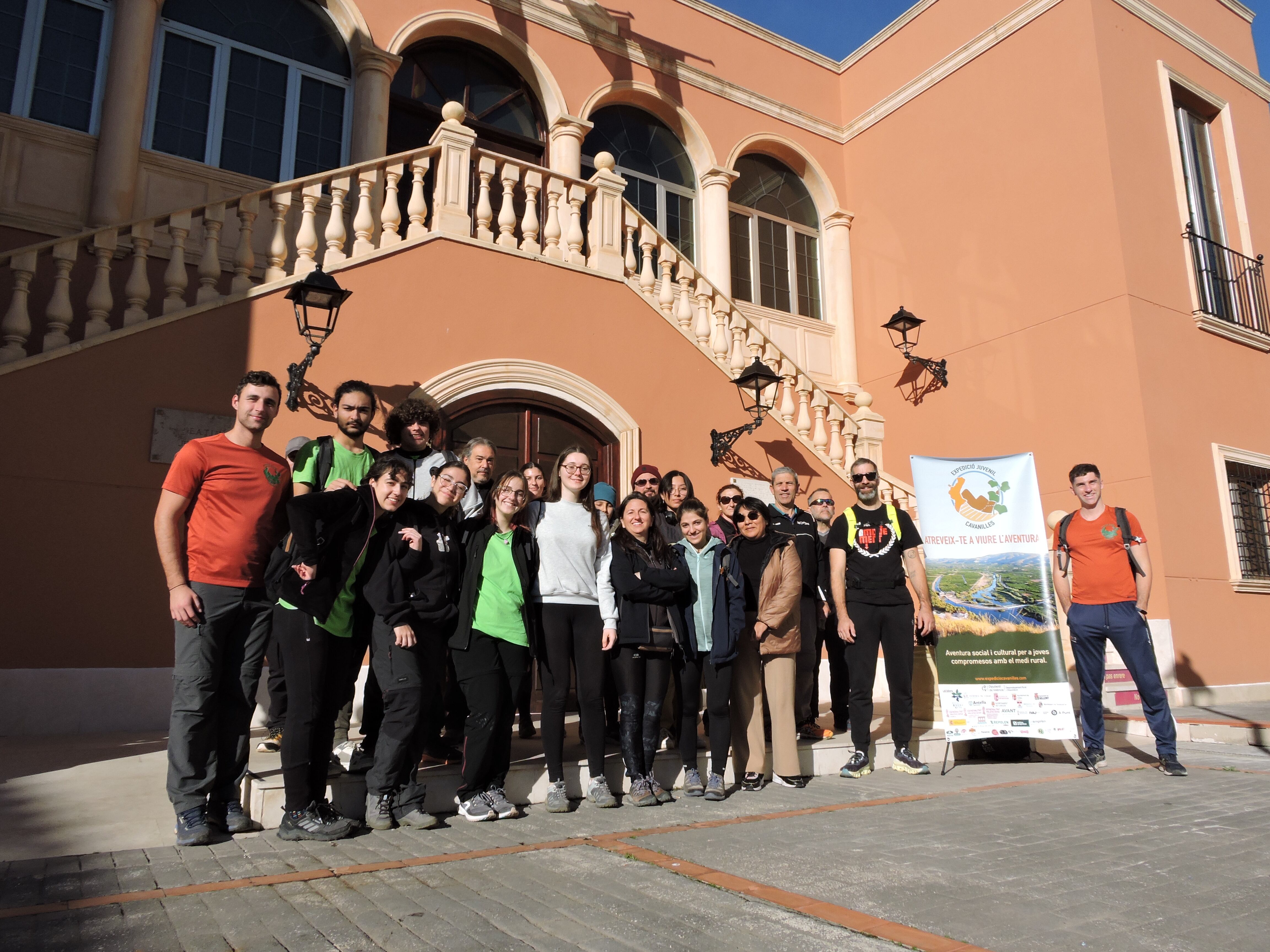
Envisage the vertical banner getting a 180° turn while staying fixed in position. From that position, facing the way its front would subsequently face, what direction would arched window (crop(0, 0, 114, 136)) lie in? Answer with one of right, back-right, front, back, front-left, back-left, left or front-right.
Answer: left

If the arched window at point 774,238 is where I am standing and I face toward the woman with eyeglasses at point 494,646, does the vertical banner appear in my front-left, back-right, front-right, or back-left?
front-left

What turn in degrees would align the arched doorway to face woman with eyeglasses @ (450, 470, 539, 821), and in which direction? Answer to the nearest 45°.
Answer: approximately 45° to its right

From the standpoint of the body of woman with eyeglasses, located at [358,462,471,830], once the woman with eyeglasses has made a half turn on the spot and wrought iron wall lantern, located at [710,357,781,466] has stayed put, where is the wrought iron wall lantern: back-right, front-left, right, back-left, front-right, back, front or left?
right

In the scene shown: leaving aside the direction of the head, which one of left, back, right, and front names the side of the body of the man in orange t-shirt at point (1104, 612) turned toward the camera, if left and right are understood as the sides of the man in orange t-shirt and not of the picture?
front

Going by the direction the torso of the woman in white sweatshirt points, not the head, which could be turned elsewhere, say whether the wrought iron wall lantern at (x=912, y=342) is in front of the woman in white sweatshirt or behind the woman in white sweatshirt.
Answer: behind

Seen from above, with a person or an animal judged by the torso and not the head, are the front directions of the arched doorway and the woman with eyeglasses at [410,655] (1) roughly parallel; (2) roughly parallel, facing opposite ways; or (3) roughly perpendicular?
roughly parallel

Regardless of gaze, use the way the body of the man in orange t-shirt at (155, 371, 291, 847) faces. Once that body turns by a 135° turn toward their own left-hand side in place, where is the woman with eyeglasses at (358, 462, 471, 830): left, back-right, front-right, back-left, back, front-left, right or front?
right

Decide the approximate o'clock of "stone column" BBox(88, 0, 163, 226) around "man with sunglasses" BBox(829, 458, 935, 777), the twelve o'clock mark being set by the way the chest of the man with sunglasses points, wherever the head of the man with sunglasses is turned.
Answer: The stone column is roughly at 3 o'clock from the man with sunglasses.

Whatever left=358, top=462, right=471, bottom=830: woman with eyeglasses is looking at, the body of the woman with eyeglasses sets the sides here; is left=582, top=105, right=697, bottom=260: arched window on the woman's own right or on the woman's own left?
on the woman's own left

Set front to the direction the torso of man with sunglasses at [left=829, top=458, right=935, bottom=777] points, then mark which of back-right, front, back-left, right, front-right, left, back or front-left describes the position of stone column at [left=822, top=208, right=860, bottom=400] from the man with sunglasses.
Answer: back

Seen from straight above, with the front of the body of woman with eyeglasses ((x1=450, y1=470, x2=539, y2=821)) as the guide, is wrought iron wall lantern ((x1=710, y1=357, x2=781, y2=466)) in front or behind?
behind

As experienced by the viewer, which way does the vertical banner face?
facing the viewer

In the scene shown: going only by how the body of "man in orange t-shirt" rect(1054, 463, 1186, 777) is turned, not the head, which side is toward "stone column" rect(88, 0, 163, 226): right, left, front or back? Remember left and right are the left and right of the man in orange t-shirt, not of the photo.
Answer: right
